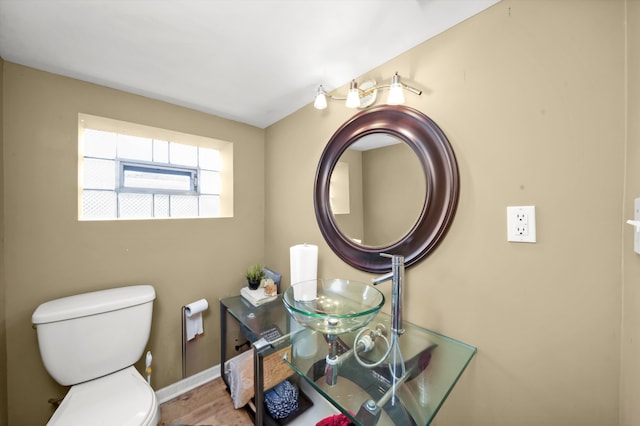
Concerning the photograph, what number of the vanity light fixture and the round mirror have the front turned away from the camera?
0

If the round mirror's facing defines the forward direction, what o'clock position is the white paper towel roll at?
The white paper towel roll is roughly at 2 o'clock from the round mirror.

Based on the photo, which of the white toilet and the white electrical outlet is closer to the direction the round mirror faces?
the white toilet

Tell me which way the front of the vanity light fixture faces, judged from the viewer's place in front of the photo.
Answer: facing the viewer and to the left of the viewer

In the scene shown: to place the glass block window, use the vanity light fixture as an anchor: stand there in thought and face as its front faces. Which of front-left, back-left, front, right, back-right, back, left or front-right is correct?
front-right
